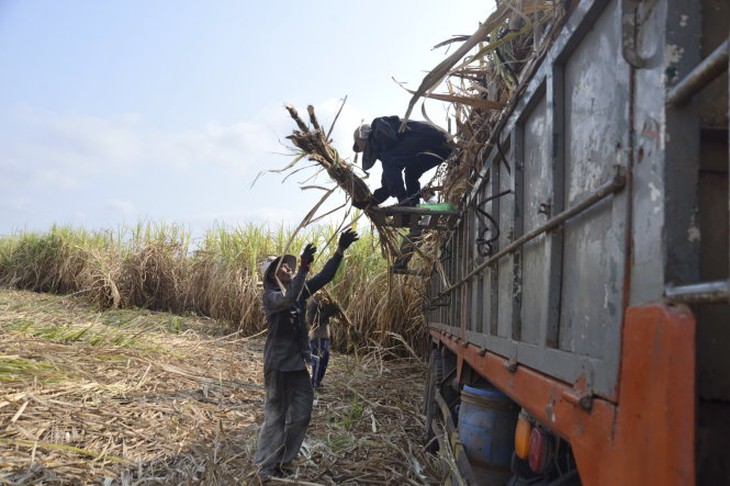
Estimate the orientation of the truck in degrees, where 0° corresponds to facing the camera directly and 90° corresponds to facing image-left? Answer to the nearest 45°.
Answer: approximately 135°

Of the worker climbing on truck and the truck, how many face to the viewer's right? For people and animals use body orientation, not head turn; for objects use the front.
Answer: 0

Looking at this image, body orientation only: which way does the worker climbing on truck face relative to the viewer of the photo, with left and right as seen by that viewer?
facing to the left of the viewer

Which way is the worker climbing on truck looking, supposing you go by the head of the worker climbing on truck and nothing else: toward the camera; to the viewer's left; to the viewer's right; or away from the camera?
to the viewer's left

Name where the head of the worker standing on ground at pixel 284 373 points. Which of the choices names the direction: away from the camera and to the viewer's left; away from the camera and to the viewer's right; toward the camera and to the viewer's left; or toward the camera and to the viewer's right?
toward the camera and to the viewer's right
